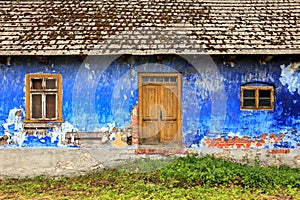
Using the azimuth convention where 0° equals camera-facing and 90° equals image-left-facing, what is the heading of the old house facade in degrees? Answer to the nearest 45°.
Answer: approximately 0°
